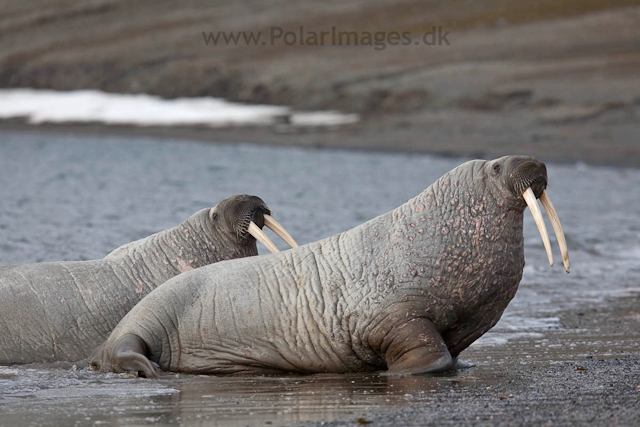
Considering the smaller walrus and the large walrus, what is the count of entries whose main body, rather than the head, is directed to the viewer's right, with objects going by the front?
2

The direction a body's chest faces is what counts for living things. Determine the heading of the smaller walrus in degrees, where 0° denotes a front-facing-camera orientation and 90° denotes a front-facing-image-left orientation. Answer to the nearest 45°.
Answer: approximately 270°

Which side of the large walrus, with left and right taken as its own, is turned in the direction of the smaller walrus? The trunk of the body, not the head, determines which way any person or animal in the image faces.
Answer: back

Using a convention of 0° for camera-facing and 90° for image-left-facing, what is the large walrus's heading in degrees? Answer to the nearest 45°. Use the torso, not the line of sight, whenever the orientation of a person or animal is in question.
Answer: approximately 270°

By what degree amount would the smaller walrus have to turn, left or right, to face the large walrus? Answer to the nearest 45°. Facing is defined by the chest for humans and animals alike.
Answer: approximately 45° to its right
